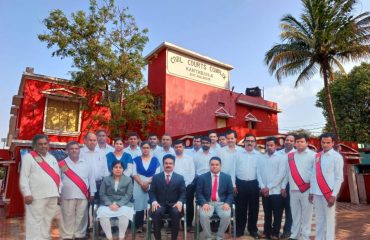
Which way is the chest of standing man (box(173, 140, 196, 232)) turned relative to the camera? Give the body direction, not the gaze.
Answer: toward the camera

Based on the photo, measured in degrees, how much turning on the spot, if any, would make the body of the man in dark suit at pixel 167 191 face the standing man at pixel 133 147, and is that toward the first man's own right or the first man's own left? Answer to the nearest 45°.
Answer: approximately 135° to the first man's own right

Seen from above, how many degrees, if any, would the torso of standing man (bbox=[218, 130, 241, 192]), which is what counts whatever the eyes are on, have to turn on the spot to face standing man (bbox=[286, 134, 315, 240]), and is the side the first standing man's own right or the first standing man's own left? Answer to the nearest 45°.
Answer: approximately 45° to the first standing man's own left

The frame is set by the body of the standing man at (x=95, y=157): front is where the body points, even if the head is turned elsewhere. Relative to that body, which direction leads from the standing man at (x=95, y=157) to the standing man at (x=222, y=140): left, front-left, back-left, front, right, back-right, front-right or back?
left

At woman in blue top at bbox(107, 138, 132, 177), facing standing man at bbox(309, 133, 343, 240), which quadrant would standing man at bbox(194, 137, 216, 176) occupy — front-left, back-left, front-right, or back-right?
front-left

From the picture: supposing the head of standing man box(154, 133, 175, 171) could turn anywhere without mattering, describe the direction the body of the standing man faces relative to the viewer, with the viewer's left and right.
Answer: facing the viewer

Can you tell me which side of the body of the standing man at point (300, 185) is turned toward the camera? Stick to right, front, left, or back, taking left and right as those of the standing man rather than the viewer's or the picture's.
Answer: front

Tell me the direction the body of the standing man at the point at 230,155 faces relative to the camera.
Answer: toward the camera

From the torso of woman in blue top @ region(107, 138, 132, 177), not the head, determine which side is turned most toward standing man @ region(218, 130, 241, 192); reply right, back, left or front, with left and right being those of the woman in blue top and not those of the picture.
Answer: left

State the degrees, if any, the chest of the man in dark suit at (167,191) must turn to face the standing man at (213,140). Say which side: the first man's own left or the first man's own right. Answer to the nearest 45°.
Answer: approximately 135° to the first man's own left

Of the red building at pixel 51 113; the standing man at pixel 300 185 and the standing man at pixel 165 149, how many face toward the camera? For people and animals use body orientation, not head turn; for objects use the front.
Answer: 3

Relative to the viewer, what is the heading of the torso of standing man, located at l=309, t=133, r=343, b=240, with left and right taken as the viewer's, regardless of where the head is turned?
facing the viewer and to the left of the viewer

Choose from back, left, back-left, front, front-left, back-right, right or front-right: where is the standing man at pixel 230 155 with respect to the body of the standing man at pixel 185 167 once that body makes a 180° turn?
right
